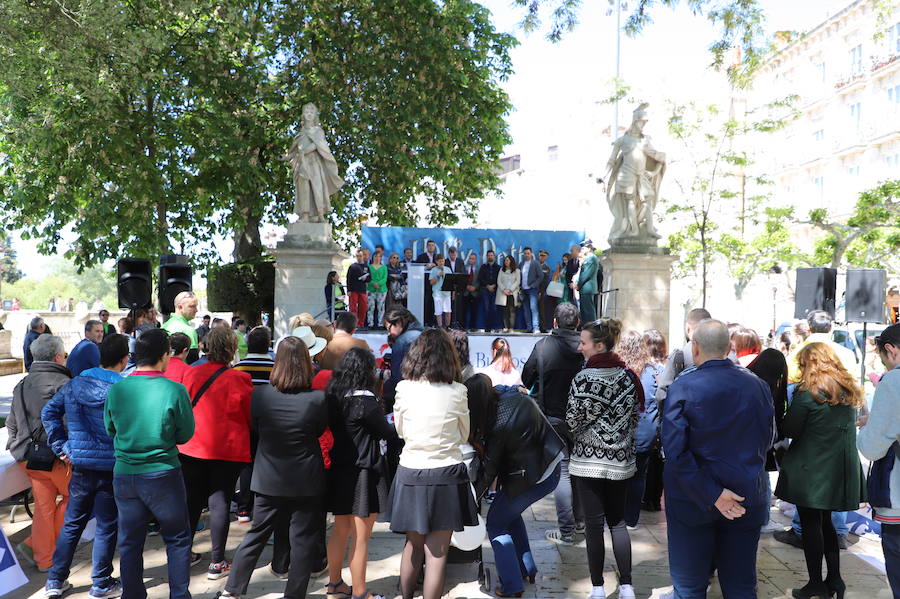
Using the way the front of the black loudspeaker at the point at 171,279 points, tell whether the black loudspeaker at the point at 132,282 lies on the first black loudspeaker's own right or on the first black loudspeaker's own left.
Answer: on the first black loudspeaker's own right

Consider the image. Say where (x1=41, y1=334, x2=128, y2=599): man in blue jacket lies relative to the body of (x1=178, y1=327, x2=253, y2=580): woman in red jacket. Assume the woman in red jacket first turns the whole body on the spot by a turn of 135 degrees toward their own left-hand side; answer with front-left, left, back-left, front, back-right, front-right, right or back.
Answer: front-right

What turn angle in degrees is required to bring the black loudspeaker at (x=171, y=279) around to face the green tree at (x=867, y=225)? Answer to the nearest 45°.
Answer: approximately 45° to its left

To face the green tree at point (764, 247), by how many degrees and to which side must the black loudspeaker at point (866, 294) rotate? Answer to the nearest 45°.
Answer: approximately 180°

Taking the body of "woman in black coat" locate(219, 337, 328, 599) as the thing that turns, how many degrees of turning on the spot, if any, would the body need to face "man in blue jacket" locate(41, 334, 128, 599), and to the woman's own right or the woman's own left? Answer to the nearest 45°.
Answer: approximately 45° to the woman's own left

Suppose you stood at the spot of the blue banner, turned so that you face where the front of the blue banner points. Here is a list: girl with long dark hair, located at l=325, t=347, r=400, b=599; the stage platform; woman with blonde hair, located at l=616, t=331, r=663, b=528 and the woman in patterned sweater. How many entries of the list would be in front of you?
4

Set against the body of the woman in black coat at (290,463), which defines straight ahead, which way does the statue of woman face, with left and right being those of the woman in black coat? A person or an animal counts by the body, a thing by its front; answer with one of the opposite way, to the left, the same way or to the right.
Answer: the opposite way

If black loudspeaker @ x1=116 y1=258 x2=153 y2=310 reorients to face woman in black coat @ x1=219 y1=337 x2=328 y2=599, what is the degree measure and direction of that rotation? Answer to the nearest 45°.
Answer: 0° — it already faces them

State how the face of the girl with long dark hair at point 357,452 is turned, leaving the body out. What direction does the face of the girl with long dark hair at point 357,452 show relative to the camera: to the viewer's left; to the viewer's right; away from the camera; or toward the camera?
away from the camera

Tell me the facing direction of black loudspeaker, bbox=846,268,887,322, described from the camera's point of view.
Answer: facing the viewer

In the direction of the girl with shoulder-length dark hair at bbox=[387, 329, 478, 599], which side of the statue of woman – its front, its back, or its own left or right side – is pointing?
front

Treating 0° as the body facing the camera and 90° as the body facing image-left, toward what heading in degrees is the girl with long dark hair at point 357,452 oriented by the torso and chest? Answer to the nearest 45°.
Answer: approximately 225°

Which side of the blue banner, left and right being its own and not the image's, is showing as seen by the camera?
front

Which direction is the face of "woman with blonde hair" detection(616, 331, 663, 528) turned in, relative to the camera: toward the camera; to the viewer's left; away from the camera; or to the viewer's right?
away from the camera

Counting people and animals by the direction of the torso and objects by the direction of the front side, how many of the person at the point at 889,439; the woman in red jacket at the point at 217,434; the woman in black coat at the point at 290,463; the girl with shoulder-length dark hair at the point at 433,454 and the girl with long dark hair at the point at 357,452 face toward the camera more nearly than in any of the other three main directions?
0

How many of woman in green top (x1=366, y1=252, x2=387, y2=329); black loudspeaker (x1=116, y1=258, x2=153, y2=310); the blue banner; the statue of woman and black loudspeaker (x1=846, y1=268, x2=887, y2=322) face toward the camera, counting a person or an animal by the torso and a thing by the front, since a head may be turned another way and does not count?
5

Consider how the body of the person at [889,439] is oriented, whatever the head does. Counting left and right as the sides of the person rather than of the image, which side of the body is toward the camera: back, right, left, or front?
left

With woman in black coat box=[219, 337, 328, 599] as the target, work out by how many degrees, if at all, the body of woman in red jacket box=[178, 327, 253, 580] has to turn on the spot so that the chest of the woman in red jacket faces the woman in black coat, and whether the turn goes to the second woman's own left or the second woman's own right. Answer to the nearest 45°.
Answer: approximately 135° to the second woman's own right

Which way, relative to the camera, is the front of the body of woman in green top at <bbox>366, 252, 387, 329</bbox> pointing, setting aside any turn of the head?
toward the camera
